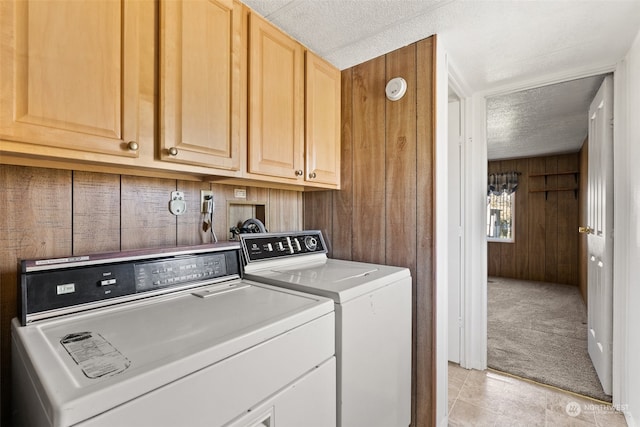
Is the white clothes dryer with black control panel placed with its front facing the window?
no

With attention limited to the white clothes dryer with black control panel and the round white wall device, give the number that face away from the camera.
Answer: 0

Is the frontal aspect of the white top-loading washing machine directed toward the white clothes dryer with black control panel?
no

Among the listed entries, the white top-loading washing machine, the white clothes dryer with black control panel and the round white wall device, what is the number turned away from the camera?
0

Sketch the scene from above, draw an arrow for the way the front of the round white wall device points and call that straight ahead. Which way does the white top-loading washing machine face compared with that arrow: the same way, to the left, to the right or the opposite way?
to the left

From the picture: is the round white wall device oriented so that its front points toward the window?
no

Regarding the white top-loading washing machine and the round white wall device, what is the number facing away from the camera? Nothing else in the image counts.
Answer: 0

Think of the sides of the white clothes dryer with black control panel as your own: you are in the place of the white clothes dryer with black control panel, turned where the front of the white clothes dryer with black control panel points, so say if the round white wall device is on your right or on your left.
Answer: on your left

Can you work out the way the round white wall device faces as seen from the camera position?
facing the viewer and to the left of the viewer

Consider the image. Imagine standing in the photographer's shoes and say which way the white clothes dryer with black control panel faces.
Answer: facing the viewer and to the right of the viewer

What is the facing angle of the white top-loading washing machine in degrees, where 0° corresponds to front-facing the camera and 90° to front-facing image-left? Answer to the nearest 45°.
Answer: approximately 315°

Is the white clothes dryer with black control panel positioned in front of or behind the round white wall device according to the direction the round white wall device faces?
in front
